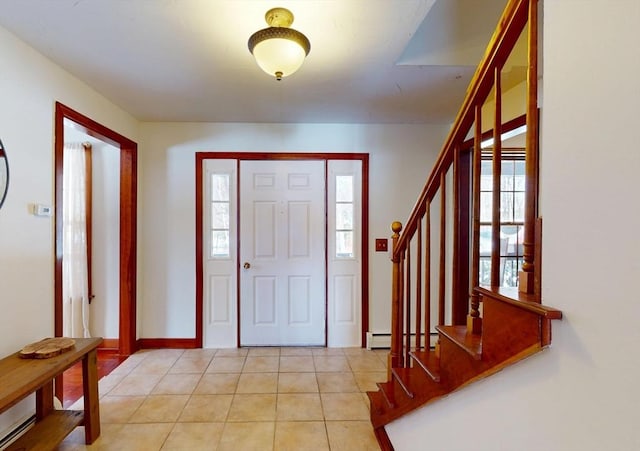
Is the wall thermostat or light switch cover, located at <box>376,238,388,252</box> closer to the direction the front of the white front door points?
the wall thermostat

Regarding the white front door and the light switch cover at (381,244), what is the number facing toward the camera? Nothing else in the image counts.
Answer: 2

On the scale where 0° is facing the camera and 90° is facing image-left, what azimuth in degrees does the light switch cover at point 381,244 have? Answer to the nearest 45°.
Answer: approximately 0°

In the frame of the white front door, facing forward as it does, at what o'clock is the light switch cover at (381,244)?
The light switch cover is roughly at 9 o'clock from the white front door.

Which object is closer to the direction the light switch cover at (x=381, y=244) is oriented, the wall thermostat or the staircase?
the staircase

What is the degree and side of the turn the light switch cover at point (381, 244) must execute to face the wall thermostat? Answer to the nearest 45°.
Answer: approximately 45° to its right

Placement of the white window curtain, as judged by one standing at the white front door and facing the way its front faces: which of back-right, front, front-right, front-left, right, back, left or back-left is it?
right

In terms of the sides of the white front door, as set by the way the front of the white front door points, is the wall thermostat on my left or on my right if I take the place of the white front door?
on my right

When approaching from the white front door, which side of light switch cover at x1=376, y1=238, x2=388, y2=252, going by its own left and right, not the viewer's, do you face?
right

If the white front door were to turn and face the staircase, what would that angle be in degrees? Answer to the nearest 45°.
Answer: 0° — it already faces it
